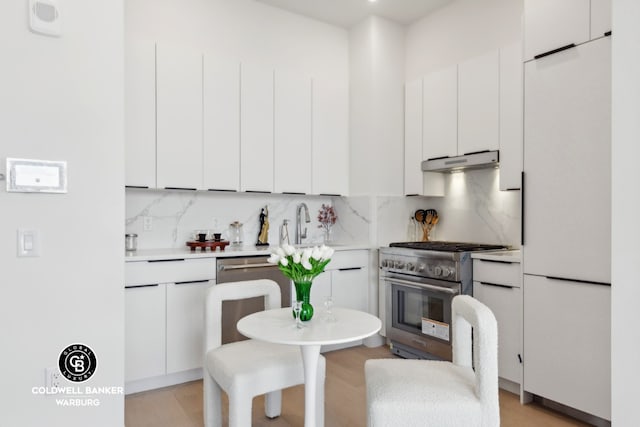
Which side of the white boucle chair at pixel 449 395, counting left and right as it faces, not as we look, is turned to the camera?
left

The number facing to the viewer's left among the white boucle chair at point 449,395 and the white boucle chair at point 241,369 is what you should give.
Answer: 1

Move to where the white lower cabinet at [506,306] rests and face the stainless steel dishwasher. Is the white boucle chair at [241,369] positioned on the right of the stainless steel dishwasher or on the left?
left

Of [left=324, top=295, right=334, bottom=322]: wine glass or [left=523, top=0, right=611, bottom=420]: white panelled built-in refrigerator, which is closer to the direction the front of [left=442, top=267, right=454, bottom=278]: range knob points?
the wine glass

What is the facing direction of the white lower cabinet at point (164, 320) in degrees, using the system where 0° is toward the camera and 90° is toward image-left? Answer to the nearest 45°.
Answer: approximately 315°

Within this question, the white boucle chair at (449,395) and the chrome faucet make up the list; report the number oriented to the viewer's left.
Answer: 1

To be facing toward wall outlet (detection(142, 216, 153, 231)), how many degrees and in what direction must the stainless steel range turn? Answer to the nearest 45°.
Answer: approximately 45° to its right
